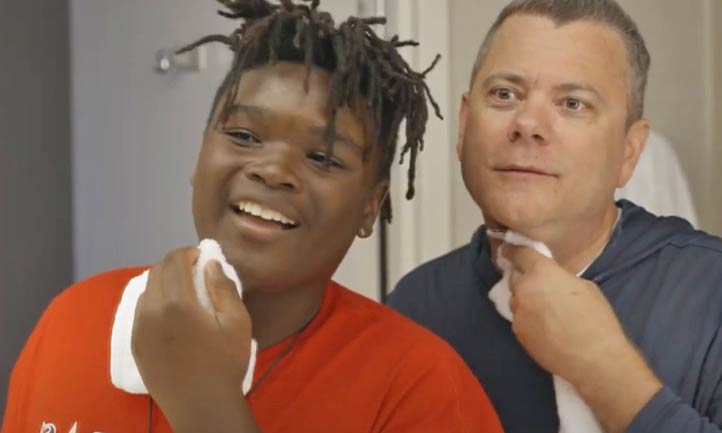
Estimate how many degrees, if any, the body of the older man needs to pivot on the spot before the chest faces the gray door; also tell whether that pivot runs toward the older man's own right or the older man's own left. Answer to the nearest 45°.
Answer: approximately 90° to the older man's own right

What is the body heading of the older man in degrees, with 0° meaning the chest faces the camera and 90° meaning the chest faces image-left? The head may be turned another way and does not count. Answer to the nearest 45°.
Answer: approximately 45°

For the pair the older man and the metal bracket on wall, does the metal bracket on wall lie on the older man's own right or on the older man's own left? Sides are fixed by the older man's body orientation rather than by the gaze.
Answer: on the older man's own right
